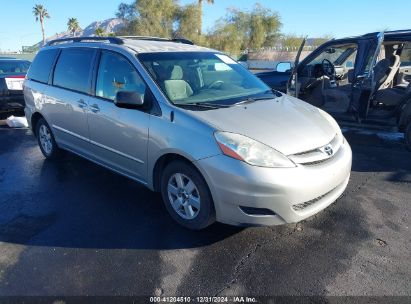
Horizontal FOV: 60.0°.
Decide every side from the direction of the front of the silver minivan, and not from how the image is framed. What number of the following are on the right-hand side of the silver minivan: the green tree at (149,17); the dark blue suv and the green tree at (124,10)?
0

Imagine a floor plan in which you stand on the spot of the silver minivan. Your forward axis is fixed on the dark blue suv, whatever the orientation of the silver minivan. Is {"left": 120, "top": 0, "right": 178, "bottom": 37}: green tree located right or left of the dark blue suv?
left

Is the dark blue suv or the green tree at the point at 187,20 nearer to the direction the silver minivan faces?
the dark blue suv

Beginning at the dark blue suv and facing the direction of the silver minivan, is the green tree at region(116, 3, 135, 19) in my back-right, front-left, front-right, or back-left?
back-right

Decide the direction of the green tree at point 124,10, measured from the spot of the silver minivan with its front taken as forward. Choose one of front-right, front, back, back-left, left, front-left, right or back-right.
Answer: back-left

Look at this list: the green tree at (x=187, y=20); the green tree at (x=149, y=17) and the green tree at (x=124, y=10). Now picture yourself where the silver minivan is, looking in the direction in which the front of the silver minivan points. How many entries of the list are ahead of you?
0

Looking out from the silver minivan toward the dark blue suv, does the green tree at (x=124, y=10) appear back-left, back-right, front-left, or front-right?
front-left

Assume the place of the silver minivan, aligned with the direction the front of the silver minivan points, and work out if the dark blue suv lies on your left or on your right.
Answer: on your left

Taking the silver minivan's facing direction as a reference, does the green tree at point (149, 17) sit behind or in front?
behind

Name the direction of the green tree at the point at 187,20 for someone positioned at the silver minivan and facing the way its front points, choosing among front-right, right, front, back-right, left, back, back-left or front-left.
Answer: back-left

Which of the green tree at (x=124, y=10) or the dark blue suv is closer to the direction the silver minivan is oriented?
the dark blue suv

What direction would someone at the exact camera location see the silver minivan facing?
facing the viewer and to the right of the viewer
